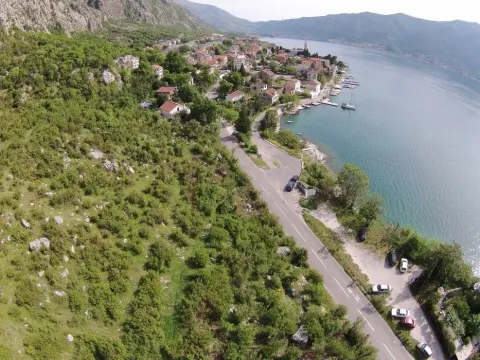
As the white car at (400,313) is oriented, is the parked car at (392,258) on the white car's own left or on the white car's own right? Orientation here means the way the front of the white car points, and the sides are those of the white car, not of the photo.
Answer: on the white car's own right

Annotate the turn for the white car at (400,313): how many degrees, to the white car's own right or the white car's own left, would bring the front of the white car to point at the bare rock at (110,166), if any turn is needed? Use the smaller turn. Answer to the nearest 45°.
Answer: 0° — it already faces it

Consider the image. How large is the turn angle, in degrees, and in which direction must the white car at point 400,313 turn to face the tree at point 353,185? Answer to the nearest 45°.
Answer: approximately 45° to its right

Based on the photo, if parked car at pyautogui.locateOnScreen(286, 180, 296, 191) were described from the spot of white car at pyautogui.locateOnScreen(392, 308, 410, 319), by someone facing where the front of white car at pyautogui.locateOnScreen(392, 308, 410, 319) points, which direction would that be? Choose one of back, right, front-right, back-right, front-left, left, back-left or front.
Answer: front-right

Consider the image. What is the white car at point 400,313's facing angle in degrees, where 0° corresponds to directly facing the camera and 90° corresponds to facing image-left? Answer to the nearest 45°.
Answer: approximately 90°

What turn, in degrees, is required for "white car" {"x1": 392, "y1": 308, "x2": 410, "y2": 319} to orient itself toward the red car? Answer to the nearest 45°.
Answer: approximately 135° to its left
